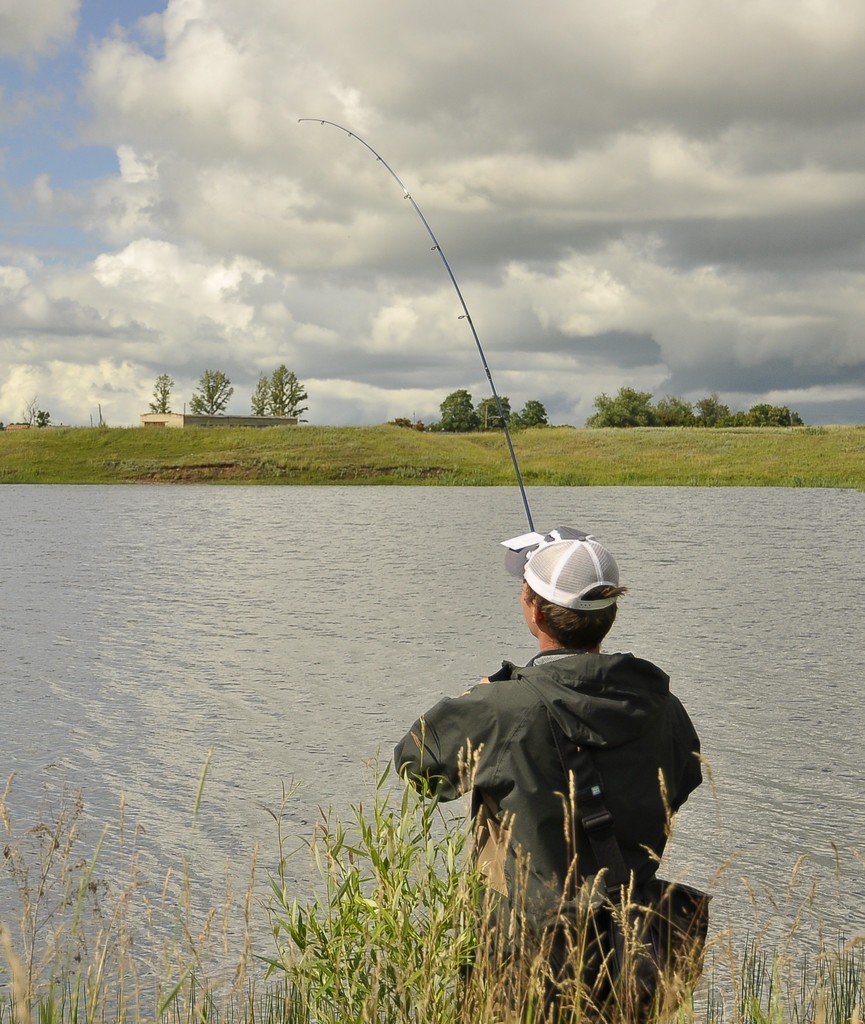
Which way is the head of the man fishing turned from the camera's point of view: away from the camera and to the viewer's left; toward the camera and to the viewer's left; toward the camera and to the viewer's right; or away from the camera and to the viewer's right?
away from the camera and to the viewer's left

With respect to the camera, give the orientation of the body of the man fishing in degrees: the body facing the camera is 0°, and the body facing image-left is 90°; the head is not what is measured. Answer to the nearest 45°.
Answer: approximately 135°
